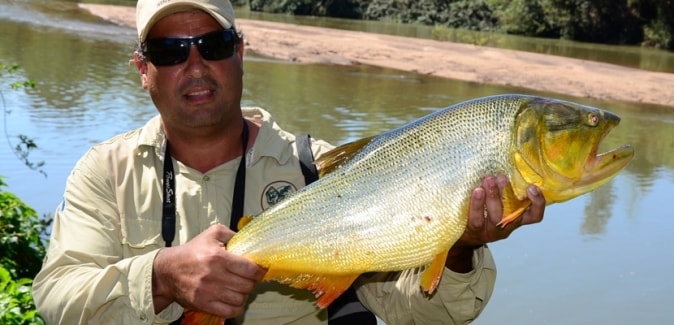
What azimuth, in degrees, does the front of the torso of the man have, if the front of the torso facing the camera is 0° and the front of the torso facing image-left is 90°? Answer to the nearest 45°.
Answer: approximately 0°

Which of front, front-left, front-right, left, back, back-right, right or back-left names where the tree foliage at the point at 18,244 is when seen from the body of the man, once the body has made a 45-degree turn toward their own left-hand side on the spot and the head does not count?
back
